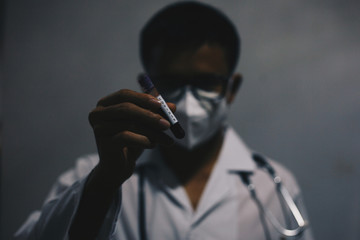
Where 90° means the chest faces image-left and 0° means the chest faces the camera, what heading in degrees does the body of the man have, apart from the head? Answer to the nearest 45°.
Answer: approximately 0°
